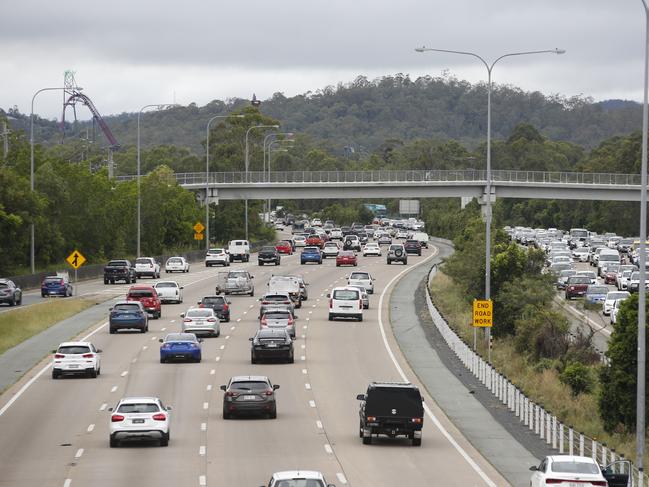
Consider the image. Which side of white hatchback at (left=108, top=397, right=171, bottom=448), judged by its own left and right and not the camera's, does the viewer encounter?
back

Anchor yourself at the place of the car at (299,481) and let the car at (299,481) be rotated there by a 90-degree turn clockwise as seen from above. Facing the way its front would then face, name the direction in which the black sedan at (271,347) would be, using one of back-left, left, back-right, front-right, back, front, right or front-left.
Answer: left

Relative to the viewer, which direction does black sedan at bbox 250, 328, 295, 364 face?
away from the camera

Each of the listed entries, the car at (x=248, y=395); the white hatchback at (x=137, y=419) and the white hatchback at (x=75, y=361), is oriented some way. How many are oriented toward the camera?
0

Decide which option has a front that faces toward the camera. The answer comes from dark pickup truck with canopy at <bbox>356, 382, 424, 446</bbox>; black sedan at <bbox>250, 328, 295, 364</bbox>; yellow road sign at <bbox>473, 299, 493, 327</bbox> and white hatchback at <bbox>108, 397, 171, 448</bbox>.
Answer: the yellow road sign

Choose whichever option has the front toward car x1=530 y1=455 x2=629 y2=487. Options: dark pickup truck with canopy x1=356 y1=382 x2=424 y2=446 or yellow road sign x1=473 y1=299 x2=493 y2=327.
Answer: the yellow road sign

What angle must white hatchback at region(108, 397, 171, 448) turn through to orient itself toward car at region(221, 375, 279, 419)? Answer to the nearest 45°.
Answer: approximately 45° to its right

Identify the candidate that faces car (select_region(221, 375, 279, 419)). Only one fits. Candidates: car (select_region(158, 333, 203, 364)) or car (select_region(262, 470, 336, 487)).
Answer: car (select_region(262, 470, 336, 487))

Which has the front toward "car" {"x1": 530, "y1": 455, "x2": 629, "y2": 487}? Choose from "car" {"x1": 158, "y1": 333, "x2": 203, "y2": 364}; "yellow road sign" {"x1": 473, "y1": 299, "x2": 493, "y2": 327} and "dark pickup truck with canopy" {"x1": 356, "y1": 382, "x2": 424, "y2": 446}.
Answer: the yellow road sign

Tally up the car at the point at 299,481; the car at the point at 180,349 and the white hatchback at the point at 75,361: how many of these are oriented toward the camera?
0

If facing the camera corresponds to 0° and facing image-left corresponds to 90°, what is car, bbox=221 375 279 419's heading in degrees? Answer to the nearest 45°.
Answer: approximately 180°

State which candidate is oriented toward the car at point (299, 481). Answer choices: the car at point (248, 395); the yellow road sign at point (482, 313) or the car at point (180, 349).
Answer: the yellow road sign

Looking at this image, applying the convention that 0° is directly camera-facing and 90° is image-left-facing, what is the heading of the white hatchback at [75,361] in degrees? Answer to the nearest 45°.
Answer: approximately 180°

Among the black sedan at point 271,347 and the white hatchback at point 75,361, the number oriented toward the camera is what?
0

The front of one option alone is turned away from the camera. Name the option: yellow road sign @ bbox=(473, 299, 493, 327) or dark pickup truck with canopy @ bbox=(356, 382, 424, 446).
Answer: the dark pickup truck with canopy

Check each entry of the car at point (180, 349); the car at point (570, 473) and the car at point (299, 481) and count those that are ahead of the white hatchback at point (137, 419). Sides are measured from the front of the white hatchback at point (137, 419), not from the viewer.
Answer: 1
